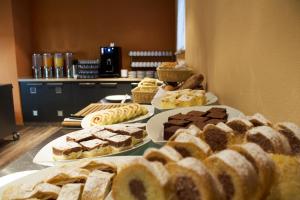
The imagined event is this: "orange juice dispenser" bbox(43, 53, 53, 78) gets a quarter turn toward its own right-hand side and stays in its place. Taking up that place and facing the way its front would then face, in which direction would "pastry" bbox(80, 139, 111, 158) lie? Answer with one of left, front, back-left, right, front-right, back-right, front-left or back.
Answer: left

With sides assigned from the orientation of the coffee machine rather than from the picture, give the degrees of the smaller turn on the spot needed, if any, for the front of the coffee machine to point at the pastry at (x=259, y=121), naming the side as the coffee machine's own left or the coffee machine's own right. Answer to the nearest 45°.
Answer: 0° — it already faces it

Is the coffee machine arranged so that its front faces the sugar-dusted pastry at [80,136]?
yes

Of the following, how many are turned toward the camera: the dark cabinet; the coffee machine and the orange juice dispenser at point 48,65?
3

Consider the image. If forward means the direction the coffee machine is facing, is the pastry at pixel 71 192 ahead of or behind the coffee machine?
ahead

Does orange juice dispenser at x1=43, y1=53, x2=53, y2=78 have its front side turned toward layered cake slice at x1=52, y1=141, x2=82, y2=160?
yes

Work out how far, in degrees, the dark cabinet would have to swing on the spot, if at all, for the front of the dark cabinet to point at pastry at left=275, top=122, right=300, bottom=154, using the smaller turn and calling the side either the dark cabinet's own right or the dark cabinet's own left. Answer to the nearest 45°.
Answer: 0° — it already faces it

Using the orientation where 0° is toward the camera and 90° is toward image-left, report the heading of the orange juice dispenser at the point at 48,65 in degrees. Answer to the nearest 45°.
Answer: approximately 0°

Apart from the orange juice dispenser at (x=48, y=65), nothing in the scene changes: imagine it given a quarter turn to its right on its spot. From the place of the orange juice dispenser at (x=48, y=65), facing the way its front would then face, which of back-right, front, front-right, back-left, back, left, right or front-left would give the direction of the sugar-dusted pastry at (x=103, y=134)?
left

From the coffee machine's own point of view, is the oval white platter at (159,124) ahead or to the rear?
ahead

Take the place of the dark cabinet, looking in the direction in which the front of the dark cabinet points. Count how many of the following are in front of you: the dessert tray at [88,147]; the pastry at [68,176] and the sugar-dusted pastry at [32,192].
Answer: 3
